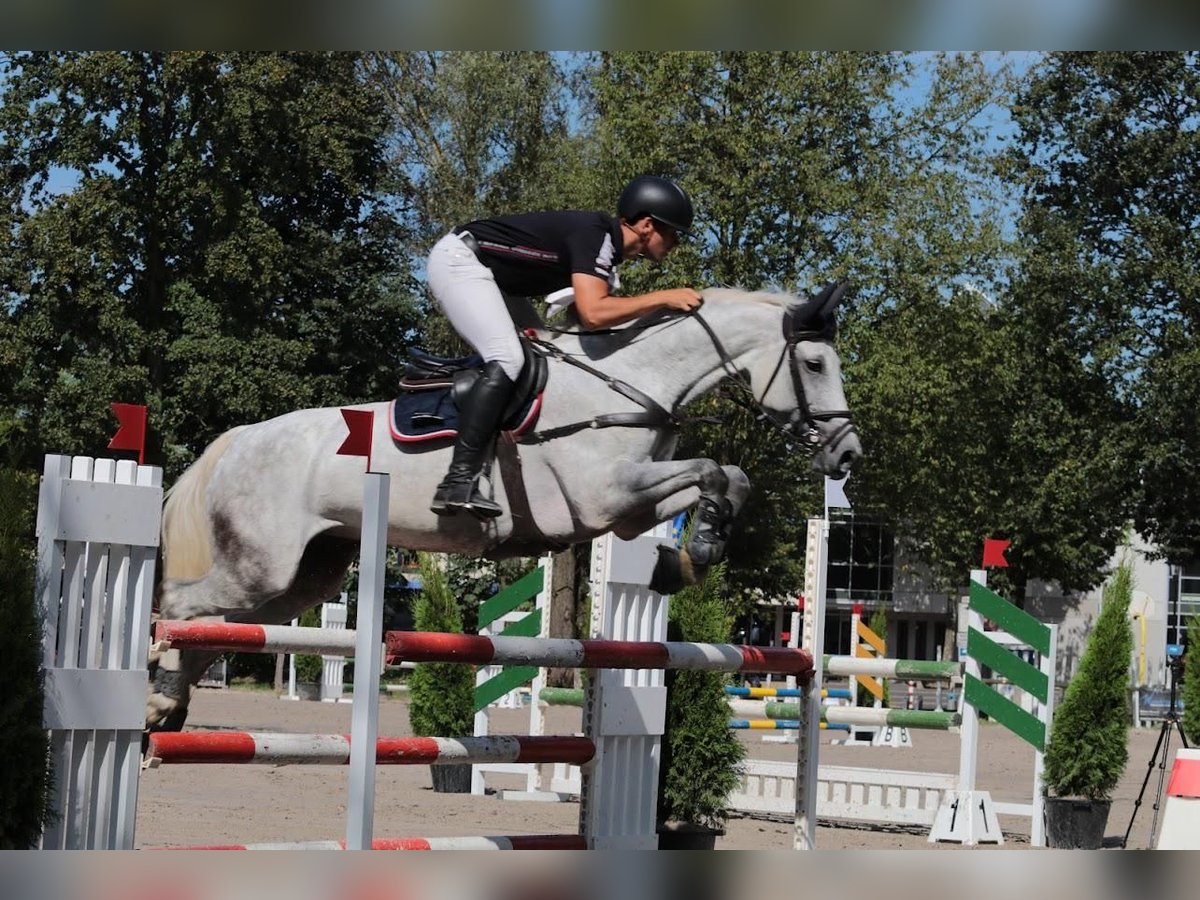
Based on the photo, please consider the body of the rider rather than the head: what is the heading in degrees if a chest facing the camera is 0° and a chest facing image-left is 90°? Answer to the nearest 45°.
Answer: approximately 270°

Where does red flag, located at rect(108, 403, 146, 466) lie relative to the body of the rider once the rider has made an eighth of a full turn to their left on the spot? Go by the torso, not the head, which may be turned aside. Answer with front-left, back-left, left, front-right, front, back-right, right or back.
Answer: back

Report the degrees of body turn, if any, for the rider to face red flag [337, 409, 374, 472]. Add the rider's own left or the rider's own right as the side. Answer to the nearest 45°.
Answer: approximately 135° to the rider's own right

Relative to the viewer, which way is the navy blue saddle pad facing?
to the viewer's right

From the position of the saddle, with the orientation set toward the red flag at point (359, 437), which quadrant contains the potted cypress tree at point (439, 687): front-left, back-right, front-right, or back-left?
back-right

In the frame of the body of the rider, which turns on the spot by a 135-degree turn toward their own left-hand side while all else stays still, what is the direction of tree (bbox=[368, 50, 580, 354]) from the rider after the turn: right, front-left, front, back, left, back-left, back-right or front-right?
front-right

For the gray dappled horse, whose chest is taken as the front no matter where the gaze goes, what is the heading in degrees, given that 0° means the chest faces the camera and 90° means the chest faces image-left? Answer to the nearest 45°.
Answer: approximately 270°

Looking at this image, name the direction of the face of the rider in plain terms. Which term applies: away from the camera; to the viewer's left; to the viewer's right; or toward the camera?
to the viewer's right

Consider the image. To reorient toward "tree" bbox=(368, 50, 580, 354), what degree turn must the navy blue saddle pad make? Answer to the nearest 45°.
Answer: approximately 90° to its left

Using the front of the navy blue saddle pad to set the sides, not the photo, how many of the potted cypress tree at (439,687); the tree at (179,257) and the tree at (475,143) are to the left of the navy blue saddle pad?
3
